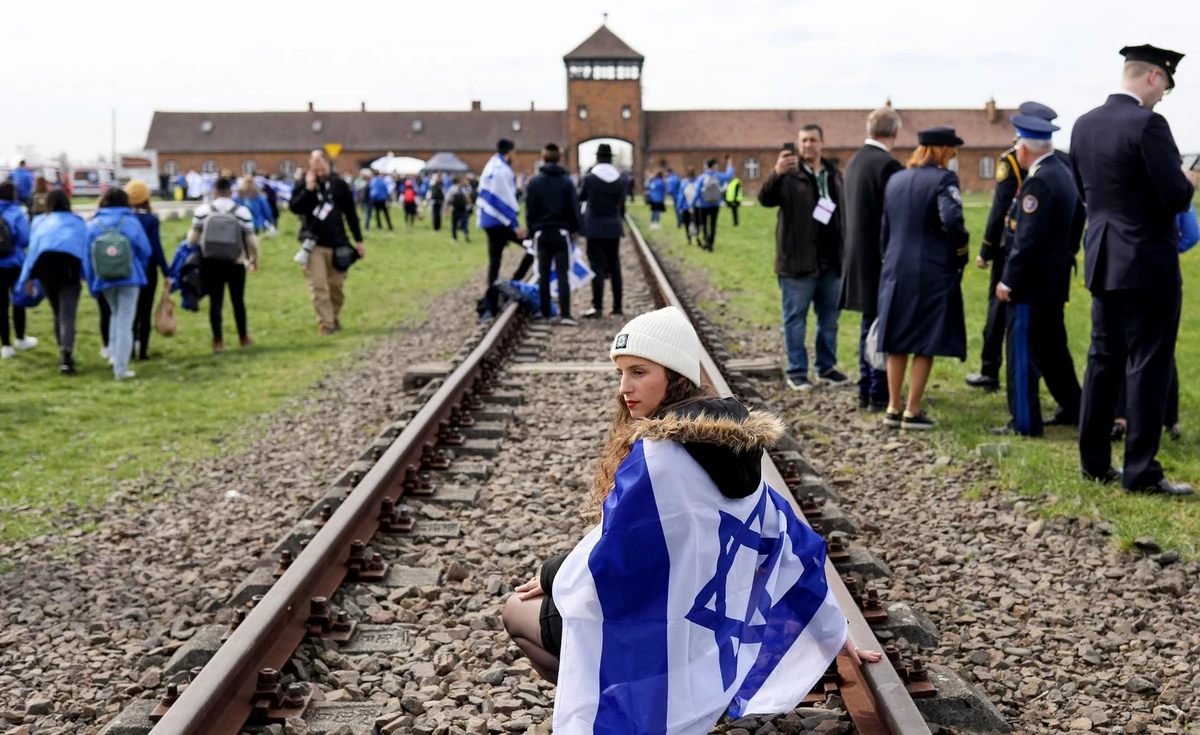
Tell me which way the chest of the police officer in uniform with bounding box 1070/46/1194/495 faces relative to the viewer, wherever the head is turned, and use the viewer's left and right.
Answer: facing away from the viewer and to the right of the viewer

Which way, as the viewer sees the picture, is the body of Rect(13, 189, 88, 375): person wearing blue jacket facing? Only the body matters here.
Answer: away from the camera
